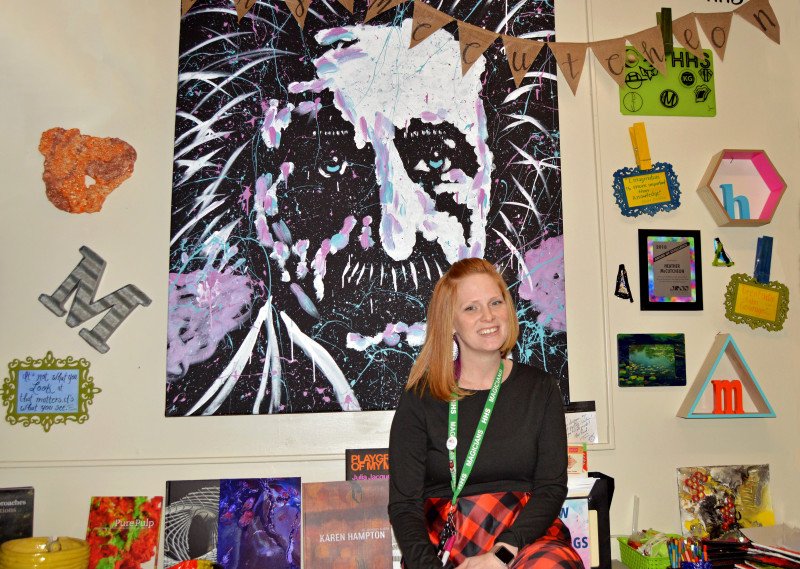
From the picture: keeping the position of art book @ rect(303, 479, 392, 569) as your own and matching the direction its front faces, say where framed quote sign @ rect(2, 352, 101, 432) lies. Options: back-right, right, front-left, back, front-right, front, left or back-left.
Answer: right

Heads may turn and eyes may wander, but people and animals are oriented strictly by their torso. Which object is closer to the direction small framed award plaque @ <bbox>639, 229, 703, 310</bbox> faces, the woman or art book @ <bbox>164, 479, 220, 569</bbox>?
the woman

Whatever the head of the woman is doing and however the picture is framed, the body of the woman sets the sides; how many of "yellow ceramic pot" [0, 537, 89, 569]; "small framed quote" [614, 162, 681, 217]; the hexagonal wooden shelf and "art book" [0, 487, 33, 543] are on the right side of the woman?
2

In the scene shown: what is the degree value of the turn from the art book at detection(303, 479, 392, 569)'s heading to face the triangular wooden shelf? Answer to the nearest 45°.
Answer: approximately 90° to its left

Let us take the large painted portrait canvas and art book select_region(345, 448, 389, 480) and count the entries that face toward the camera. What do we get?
2

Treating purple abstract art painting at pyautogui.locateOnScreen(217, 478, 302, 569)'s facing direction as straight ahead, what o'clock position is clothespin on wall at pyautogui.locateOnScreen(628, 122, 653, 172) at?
The clothespin on wall is roughly at 9 o'clock from the purple abstract art painting.

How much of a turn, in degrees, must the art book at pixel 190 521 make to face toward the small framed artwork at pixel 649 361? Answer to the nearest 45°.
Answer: approximately 90° to its left
